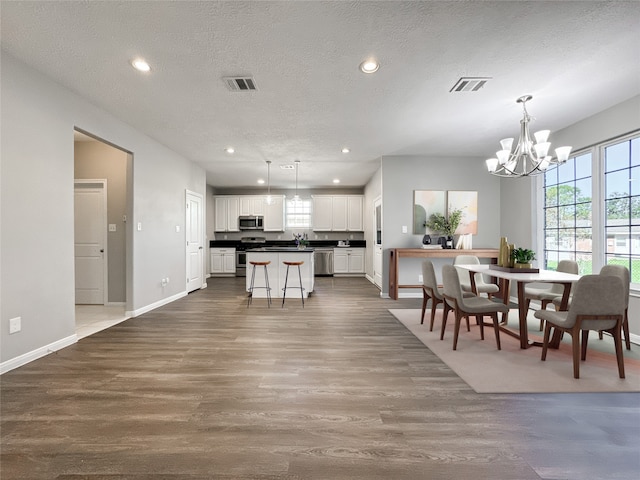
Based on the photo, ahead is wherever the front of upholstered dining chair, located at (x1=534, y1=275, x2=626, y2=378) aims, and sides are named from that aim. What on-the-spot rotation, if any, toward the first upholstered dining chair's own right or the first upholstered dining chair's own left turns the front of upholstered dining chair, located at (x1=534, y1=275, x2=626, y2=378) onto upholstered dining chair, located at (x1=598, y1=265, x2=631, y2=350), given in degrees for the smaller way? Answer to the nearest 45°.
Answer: approximately 45° to the first upholstered dining chair's own right

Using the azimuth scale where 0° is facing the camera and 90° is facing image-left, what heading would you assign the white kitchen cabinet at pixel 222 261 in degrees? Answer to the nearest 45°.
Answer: approximately 0°

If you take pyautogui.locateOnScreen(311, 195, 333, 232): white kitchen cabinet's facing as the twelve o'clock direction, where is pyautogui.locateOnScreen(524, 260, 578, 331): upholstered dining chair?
The upholstered dining chair is roughly at 11 o'clock from the white kitchen cabinet.

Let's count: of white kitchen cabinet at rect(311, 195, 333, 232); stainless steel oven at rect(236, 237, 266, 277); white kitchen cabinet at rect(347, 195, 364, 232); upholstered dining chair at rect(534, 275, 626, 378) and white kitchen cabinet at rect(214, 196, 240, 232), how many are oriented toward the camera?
4

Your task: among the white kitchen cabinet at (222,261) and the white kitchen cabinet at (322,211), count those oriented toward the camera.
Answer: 2

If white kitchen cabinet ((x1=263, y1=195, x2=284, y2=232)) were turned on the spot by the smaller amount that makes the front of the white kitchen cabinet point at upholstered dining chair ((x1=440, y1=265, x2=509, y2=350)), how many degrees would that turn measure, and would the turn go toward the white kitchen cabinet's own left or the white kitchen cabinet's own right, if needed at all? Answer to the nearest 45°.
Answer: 0° — it already faces it

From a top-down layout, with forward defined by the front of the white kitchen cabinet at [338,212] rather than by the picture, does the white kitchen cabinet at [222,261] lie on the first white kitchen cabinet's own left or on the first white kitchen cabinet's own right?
on the first white kitchen cabinet's own right

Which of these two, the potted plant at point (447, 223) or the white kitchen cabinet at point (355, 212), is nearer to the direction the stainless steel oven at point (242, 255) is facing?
the potted plant

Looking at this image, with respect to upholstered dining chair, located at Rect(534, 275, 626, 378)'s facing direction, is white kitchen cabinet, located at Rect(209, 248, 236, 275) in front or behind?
in front

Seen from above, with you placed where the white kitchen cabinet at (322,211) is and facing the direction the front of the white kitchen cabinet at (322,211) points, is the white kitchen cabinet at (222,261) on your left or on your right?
on your right
